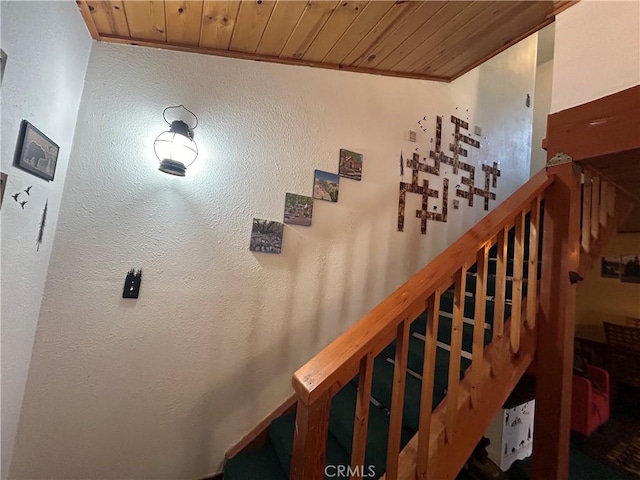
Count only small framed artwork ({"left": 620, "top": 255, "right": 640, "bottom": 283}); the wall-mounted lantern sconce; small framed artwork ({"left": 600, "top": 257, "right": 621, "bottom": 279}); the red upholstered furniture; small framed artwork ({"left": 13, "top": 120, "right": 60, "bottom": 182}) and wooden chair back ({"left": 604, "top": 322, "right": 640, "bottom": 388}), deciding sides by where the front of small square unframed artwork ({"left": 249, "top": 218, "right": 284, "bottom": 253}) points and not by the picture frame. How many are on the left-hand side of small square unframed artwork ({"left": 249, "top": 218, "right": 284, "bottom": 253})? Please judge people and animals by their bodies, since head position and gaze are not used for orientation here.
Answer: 4

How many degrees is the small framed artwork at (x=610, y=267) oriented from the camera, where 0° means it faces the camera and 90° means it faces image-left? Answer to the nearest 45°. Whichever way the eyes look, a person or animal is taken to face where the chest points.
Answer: approximately 0°

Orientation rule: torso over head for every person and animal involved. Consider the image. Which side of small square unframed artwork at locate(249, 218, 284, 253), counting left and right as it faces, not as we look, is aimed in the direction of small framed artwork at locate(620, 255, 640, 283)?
left

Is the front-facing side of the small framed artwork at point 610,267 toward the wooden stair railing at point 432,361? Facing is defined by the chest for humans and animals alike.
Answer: yes

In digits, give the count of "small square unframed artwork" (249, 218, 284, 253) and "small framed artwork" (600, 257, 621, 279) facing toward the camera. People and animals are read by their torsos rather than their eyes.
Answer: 2

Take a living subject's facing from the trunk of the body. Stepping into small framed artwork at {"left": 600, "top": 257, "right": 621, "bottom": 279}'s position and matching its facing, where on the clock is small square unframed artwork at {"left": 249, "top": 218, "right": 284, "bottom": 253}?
small square unframed artwork at {"left": 249, "top": 218, "right": 284, "bottom": 253} is roughly at 1 o'clock from small framed artwork at {"left": 600, "top": 257, "right": 621, "bottom": 279}.
